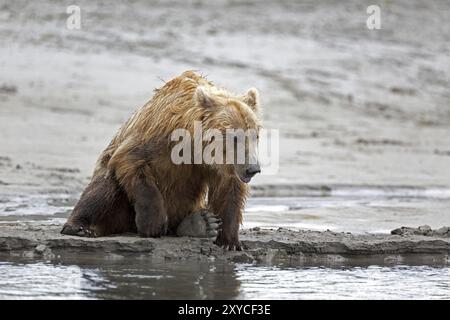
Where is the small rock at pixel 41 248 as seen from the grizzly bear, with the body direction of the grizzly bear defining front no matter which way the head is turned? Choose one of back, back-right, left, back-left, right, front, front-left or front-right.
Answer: back-right

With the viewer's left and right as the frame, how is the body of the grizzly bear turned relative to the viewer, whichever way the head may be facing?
facing the viewer and to the right of the viewer
